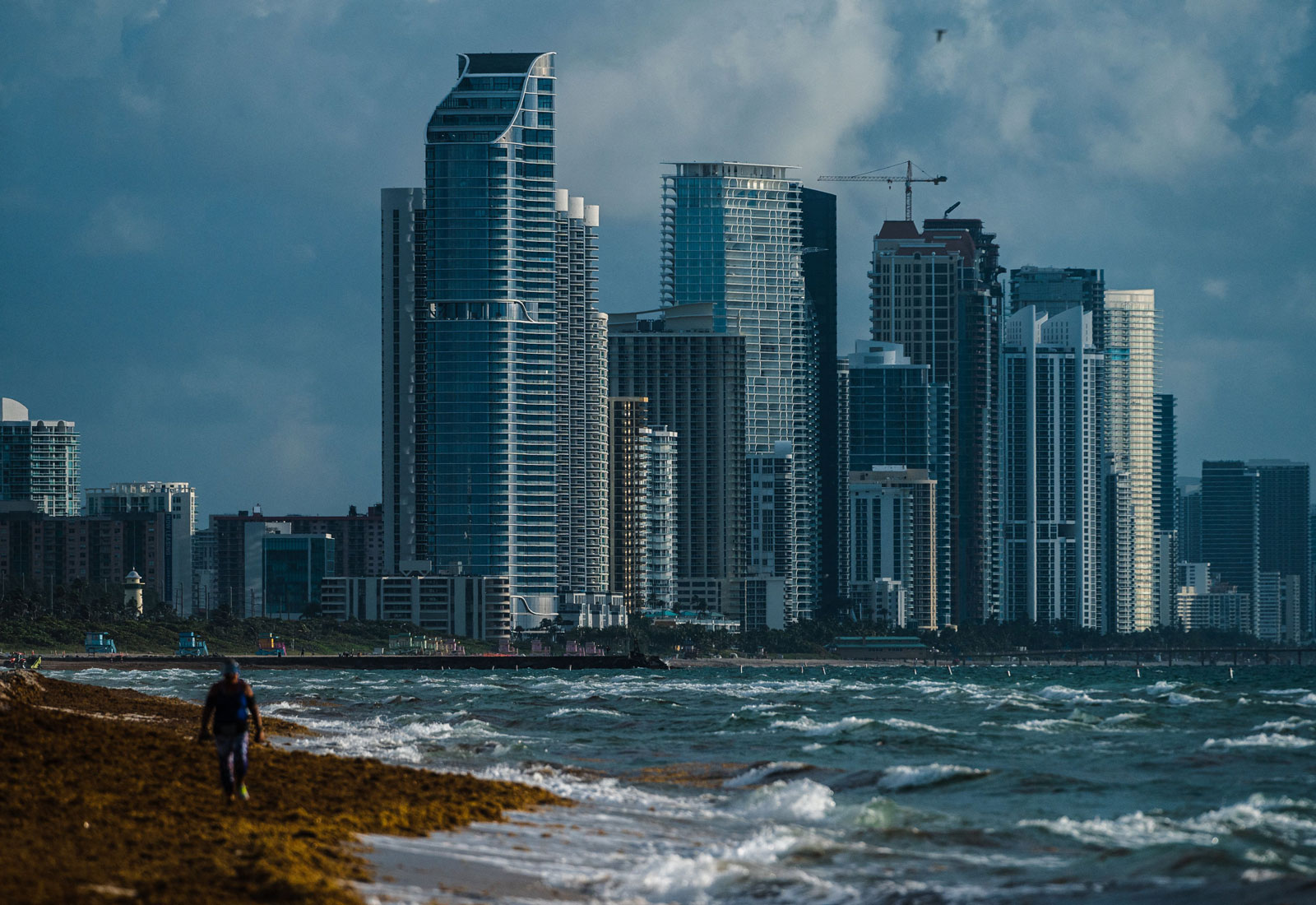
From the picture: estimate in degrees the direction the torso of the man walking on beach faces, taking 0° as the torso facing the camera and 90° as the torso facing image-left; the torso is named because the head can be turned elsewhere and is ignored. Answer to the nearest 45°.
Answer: approximately 0°
